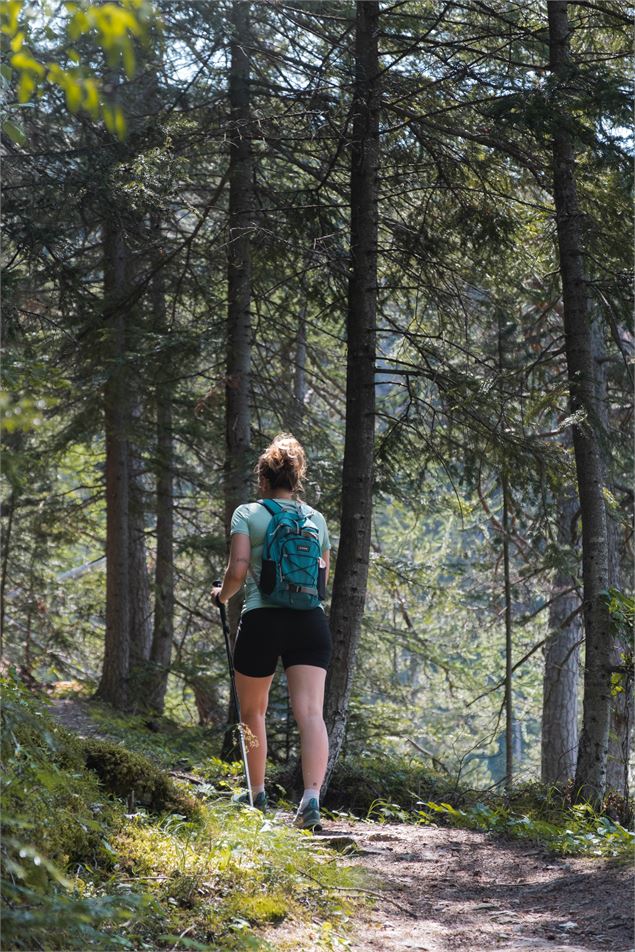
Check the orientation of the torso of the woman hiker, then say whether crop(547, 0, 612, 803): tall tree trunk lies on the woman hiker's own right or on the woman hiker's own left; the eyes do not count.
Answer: on the woman hiker's own right

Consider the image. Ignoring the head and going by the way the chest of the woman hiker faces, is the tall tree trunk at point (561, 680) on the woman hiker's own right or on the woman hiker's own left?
on the woman hiker's own right

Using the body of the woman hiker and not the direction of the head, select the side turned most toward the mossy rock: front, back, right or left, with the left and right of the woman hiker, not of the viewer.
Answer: left

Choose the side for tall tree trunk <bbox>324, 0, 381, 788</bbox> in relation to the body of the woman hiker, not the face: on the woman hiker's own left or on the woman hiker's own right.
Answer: on the woman hiker's own right

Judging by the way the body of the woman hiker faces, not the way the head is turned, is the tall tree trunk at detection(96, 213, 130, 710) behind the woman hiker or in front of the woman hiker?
in front

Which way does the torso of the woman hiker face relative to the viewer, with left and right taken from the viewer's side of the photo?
facing away from the viewer and to the left of the viewer

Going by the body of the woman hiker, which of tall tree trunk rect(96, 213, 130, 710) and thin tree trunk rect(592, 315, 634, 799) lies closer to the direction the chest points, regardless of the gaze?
the tall tree trunk

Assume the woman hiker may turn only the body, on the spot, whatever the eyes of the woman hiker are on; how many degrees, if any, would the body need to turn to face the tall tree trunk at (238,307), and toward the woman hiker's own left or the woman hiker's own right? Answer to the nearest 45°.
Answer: approximately 45° to the woman hiker's own right
